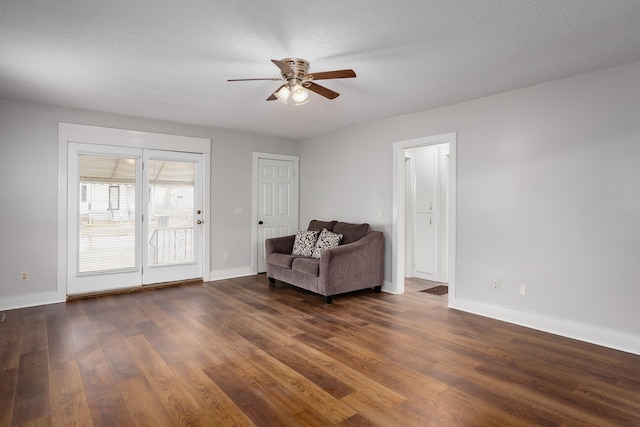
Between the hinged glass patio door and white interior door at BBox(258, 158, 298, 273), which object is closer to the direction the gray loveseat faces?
the hinged glass patio door

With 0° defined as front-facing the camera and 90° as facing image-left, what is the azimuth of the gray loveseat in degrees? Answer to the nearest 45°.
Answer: approximately 45°

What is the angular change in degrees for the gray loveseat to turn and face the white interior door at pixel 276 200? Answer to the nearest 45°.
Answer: approximately 90° to its right

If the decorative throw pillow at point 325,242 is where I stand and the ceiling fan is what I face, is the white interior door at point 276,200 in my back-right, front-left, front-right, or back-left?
back-right

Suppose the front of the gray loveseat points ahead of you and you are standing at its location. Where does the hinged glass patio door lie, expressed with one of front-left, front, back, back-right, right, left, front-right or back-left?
front-right
